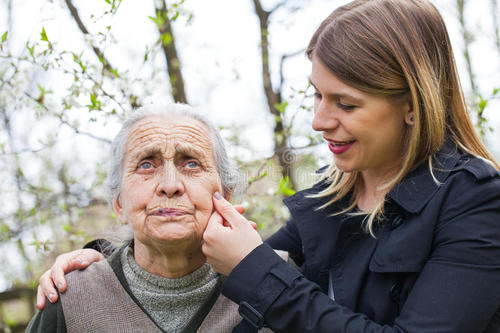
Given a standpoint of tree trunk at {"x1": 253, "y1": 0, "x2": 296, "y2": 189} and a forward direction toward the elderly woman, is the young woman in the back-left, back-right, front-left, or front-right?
front-left

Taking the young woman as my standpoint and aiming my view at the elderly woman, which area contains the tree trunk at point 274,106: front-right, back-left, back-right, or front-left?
front-right

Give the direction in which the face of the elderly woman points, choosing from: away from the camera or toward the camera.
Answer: toward the camera

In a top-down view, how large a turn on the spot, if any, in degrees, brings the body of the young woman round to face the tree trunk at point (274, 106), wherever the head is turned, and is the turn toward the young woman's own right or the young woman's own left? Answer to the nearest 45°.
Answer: approximately 135° to the young woman's own right

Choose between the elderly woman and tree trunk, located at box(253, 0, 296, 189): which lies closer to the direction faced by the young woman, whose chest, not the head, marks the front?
the elderly woman

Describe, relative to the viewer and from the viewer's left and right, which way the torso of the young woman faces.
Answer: facing the viewer and to the left of the viewer

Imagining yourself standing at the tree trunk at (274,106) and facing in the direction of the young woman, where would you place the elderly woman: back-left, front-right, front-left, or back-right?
front-right

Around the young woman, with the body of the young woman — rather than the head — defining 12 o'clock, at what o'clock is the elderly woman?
The elderly woman is roughly at 2 o'clock from the young woman.
